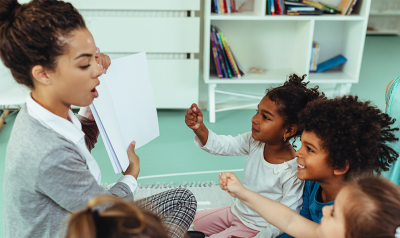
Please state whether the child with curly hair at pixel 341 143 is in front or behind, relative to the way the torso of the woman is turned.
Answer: in front

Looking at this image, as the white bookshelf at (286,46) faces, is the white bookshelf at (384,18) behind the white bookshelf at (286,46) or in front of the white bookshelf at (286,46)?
behind

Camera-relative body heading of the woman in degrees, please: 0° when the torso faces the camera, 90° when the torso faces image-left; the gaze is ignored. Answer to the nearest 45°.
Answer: approximately 270°

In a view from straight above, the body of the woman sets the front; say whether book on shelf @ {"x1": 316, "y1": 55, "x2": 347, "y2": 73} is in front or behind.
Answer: in front

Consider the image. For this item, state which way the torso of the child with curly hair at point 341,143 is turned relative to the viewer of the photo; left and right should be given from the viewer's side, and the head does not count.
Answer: facing to the left of the viewer

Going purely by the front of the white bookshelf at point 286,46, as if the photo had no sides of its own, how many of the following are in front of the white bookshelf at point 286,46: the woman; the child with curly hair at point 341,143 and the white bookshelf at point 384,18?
2

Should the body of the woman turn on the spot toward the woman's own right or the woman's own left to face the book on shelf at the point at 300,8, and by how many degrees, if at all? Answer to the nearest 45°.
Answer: approximately 45° to the woman's own left

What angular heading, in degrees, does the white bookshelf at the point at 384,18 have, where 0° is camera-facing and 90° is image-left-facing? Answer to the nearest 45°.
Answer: approximately 0°
